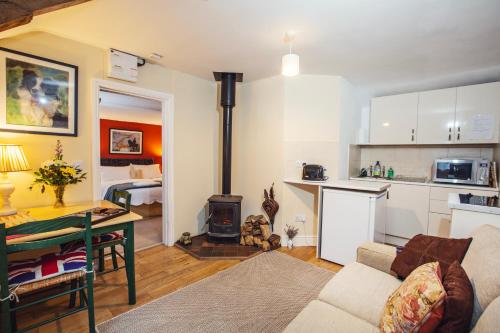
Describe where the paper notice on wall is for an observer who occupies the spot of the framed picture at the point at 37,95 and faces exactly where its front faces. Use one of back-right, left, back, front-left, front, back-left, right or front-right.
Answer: front-left

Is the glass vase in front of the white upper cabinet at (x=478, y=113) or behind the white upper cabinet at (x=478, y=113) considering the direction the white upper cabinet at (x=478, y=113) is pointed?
in front

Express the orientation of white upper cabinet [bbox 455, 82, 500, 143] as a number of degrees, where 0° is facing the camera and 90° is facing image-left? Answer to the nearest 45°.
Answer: approximately 45°

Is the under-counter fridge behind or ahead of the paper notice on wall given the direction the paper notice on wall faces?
ahead

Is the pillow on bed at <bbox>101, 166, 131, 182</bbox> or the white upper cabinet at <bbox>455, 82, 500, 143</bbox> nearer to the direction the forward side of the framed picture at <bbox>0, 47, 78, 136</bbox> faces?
the white upper cabinet

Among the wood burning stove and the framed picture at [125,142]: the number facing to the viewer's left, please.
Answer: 0

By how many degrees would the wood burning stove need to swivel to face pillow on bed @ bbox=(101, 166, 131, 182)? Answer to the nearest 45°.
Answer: approximately 135° to its right
